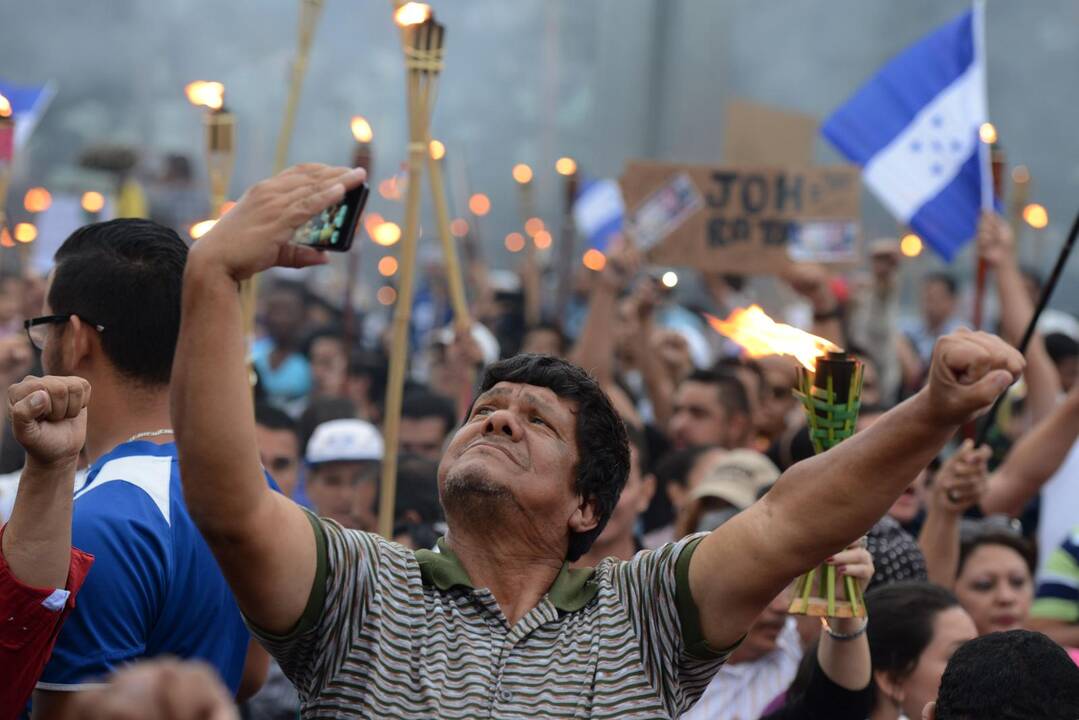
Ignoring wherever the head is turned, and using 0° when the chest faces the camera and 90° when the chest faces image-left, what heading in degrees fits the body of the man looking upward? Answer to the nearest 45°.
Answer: approximately 0°

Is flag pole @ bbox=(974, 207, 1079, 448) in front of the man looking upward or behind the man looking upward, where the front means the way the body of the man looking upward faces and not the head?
behind
